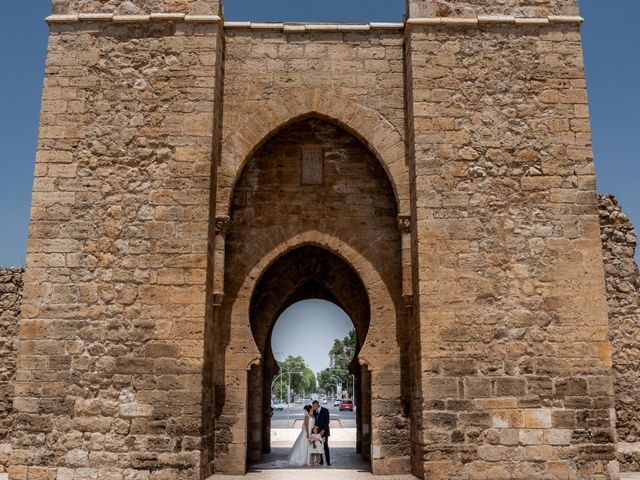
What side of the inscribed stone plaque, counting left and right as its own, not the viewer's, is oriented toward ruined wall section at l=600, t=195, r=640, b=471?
left

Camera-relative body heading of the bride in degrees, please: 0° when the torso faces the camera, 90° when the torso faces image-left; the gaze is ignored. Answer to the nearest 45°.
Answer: approximately 270°

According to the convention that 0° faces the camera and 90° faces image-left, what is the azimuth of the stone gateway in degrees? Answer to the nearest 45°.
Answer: approximately 0°

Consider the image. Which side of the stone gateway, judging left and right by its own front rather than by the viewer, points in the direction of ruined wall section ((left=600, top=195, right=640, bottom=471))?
left
